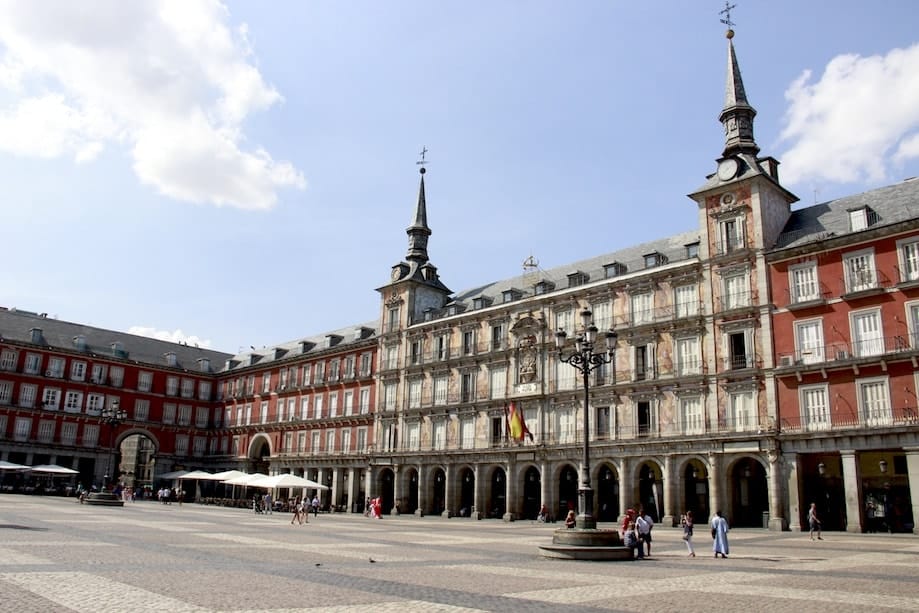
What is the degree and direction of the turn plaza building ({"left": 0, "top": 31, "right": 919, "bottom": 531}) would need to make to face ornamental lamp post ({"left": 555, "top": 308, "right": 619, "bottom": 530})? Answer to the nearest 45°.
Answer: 0° — it already faces it

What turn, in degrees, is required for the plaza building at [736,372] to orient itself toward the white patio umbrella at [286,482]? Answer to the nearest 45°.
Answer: approximately 45° to its right

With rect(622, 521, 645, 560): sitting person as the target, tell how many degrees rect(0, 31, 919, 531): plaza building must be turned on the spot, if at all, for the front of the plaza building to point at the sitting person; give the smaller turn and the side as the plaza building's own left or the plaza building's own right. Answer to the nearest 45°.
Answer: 0° — it already faces them

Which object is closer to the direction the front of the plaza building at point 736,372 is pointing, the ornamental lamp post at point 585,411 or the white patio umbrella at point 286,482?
the ornamental lamp post

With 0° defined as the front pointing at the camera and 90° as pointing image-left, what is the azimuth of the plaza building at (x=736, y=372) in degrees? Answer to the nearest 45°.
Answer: approximately 45°

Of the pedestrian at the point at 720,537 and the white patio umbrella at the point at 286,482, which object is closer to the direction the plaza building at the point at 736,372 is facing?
the pedestrian
